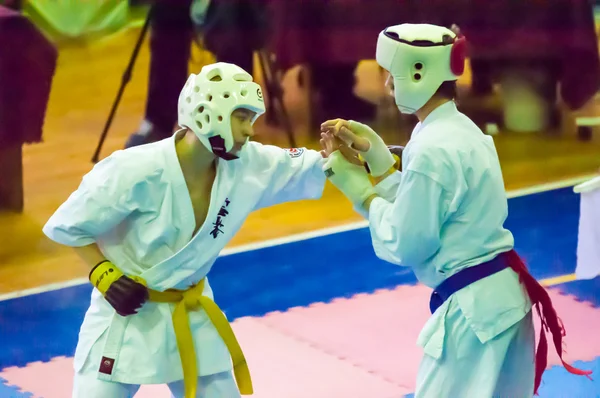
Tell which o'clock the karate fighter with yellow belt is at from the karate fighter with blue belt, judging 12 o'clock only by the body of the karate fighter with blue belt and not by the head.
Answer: The karate fighter with yellow belt is roughly at 12 o'clock from the karate fighter with blue belt.

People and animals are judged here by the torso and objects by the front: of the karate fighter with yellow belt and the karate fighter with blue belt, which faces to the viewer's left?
the karate fighter with blue belt

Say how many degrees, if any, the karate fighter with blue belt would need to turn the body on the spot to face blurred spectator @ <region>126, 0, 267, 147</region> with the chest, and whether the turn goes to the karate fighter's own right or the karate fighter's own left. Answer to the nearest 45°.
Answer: approximately 45° to the karate fighter's own right

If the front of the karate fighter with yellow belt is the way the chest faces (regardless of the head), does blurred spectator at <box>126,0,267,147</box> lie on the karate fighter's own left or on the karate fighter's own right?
on the karate fighter's own left

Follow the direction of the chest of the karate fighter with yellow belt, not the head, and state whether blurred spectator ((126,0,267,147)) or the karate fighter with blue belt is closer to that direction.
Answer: the karate fighter with blue belt

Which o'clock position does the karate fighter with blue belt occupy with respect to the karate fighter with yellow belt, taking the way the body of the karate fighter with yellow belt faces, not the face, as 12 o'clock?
The karate fighter with blue belt is roughly at 11 o'clock from the karate fighter with yellow belt.

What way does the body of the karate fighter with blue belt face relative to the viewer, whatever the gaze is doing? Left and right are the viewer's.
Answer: facing to the left of the viewer

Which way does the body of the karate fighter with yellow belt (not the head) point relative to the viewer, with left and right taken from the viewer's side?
facing the viewer and to the right of the viewer

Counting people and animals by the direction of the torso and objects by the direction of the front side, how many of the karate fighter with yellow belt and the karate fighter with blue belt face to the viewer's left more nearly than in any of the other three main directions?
1

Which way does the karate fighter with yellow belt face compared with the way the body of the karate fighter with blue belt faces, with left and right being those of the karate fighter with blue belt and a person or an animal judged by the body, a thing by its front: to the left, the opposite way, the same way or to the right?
the opposite way
